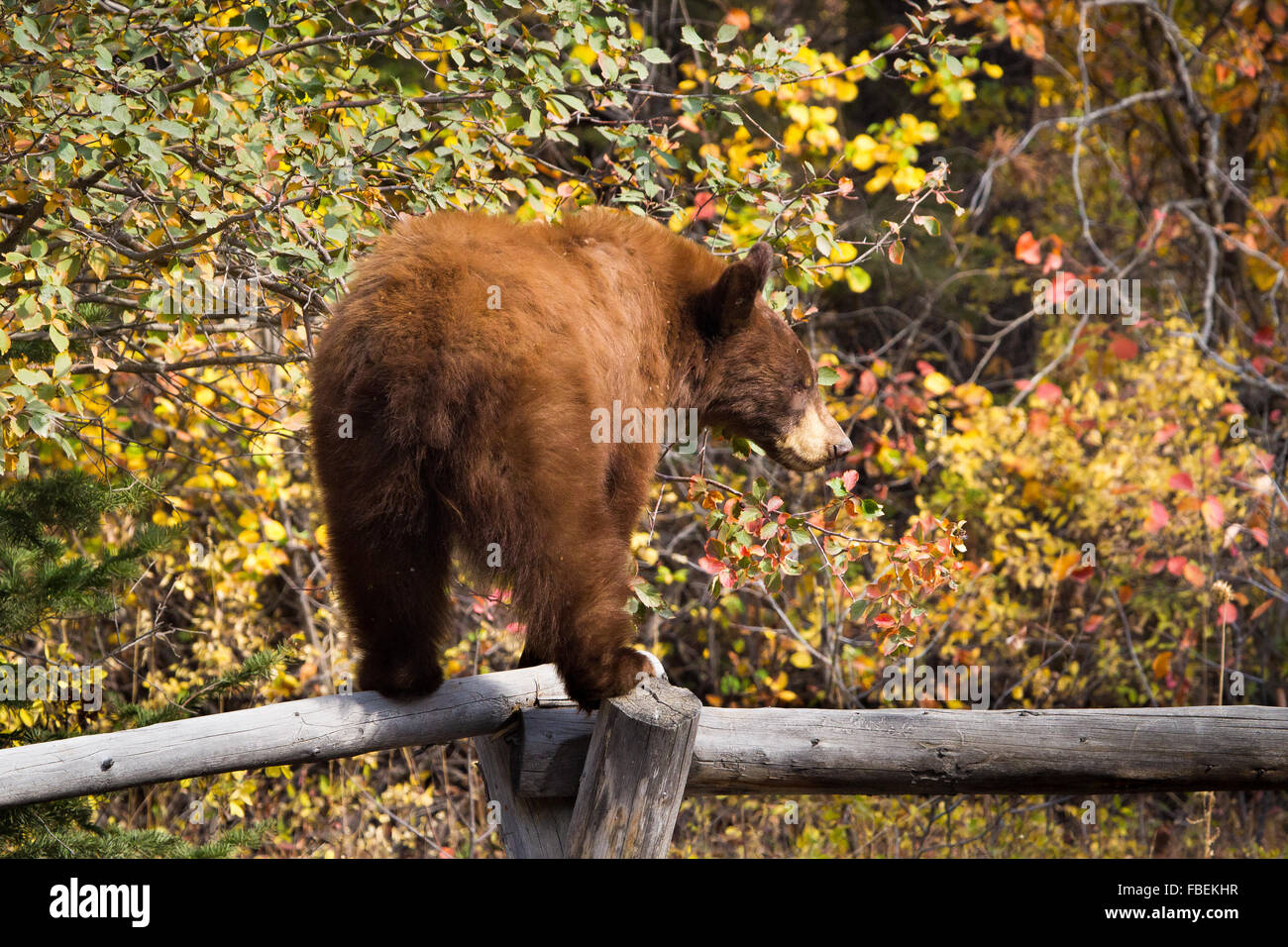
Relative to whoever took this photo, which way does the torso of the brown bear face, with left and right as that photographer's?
facing away from the viewer and to the right of the viewer
